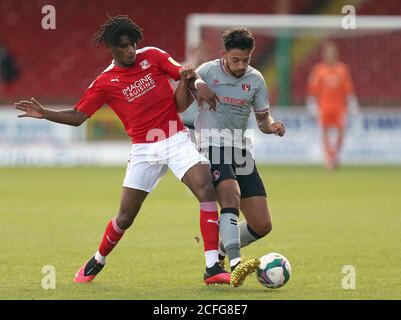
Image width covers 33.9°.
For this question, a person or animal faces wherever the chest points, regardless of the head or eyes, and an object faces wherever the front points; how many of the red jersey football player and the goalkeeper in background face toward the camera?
2

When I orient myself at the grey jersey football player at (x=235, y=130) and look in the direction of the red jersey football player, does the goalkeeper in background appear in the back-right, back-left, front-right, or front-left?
back-right

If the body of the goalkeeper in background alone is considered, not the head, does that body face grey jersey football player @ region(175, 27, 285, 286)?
yes

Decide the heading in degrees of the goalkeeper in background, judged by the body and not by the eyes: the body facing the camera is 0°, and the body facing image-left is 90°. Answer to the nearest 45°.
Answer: approximately 0°

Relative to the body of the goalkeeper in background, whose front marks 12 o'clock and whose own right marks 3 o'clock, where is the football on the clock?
The football is roughly at 12 o'clock from the goalkeeper in background.

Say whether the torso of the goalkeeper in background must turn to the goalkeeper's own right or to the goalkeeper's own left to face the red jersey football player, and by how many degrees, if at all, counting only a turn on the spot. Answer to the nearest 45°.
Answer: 0° — they already face them

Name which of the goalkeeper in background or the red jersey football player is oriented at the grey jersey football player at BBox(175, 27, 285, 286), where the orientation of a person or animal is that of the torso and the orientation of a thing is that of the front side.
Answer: the goalkeeper in background
